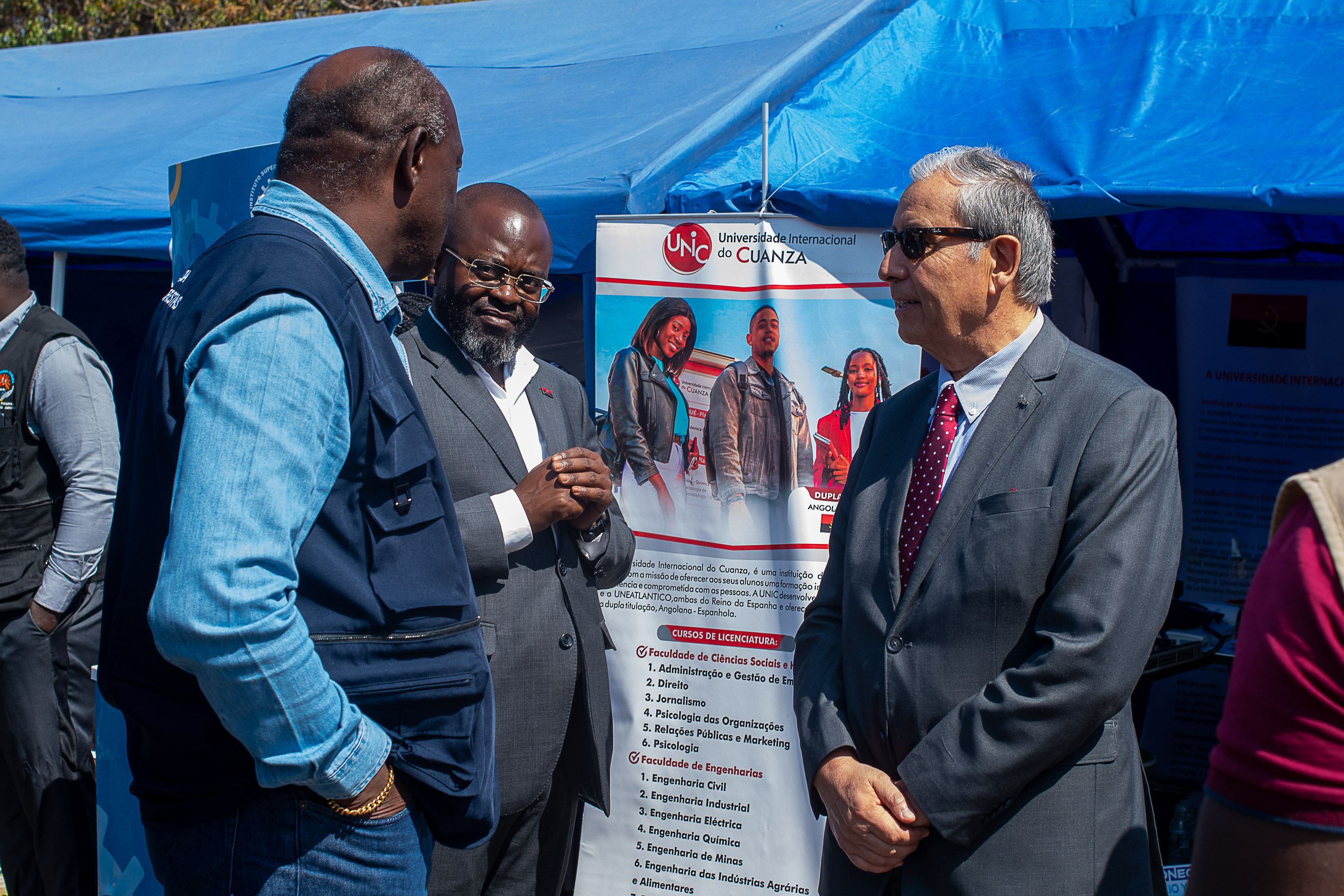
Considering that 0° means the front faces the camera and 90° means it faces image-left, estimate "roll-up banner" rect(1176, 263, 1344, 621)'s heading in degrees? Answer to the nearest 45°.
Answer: approximately 0°

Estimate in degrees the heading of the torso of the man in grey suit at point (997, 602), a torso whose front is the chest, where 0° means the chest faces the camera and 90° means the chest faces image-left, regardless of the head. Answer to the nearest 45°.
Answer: approximately 45°

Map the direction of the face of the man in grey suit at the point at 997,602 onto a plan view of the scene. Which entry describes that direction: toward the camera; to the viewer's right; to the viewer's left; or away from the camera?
to the viewer's left

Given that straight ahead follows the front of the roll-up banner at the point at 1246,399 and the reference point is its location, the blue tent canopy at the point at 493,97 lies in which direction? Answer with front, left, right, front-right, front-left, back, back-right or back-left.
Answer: right

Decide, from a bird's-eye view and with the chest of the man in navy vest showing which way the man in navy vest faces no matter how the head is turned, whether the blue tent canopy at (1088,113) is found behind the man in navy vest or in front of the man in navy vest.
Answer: in front

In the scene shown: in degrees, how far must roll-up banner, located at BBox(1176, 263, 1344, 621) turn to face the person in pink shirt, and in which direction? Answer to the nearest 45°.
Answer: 0° — it already faces them

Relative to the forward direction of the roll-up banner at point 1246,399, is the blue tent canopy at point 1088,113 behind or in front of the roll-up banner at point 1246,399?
in front

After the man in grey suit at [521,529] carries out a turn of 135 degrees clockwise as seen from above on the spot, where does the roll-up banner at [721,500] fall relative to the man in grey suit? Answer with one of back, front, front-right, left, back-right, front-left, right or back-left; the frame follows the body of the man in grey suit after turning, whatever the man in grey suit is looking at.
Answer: back-right

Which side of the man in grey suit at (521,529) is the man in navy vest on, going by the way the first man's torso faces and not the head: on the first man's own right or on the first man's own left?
on the first man's own right

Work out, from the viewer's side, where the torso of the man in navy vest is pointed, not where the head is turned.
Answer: to the viewer's right

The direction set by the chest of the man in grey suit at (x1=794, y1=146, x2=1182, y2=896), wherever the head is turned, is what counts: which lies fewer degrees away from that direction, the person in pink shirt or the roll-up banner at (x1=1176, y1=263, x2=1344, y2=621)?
the person in pink shirt

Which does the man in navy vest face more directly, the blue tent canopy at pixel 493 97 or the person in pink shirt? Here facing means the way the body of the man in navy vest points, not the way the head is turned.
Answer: the person in pink shirt
